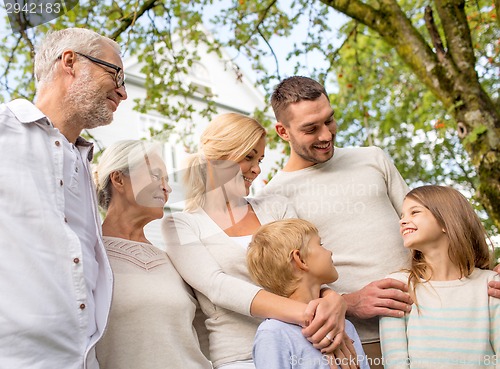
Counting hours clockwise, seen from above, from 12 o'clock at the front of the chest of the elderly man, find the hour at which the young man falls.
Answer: The young man is roughly at 10 o'clock from the elderly man.

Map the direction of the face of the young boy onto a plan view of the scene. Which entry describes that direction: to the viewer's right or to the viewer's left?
to the viewer's right

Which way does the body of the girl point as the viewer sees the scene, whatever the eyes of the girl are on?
toward the camera

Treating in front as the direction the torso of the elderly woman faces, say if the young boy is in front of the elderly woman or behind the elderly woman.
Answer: in front

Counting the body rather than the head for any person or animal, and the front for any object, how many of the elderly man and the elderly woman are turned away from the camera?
0

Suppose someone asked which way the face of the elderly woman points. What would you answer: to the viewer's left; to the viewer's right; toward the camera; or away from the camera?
to the viewer's right

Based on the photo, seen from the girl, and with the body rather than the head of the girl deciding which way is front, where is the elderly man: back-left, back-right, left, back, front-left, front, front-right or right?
front-right

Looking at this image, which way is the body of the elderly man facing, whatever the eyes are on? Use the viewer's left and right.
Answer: facing the viewer and to the right of the viewer

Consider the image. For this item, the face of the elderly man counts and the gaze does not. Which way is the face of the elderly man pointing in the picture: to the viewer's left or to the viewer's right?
to the viewer's right

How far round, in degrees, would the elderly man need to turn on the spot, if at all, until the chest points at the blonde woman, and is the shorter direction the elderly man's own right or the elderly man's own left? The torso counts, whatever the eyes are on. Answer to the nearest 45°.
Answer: approximately 90° to the elderly man's own left
